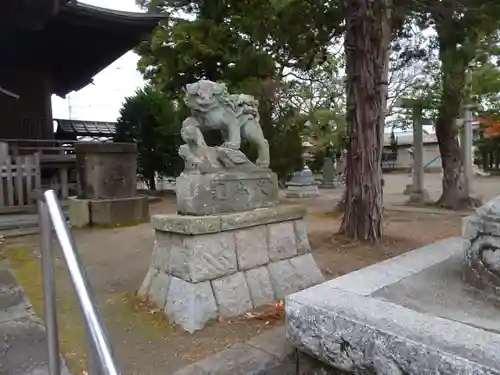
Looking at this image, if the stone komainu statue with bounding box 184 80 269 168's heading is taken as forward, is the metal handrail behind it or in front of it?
in front

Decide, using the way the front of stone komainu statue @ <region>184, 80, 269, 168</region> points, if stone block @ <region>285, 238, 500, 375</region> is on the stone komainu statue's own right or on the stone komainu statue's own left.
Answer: on the stone komainu statue's own left

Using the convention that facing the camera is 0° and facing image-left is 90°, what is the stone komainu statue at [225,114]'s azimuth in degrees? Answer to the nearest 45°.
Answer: approximately 45°

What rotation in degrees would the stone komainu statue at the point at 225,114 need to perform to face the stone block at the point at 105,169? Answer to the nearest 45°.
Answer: approximately 90° to its right

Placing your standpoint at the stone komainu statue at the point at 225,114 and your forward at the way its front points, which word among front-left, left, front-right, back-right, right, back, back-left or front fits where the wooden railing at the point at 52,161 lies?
right

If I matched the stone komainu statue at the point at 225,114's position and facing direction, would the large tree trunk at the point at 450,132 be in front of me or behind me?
behind

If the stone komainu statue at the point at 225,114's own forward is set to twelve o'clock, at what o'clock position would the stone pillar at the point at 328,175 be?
The stone pillar is roughly at 5 o'clock from the stone komainu statue.

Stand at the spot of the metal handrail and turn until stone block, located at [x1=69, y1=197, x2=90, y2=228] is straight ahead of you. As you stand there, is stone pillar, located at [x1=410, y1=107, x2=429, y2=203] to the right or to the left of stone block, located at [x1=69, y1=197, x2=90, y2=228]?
right

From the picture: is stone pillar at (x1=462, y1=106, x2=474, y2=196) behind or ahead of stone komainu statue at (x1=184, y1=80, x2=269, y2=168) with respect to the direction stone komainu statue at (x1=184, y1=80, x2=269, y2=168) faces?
behind

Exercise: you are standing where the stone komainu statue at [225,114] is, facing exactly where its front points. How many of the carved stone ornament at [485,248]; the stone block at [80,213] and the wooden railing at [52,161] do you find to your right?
2
